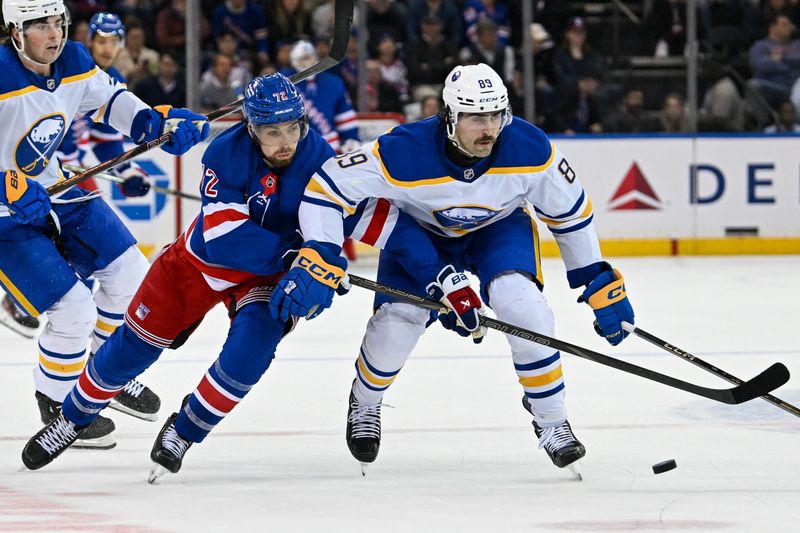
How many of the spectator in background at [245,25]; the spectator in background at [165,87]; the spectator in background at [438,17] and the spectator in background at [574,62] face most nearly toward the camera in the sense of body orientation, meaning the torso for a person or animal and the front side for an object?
4

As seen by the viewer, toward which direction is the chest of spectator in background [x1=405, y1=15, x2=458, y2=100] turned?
toward the camera

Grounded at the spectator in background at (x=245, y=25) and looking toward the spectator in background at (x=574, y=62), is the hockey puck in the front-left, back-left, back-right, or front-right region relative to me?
front-right

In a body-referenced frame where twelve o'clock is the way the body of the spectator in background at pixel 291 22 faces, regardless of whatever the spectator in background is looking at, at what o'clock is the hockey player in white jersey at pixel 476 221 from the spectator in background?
The hockey player in white jersey is roughly at 12 o'clock from the spectator in background.

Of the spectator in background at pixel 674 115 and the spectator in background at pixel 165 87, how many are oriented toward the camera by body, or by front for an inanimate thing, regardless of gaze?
2

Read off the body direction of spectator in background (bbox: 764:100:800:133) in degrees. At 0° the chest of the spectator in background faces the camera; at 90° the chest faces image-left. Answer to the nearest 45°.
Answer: approximately 0°

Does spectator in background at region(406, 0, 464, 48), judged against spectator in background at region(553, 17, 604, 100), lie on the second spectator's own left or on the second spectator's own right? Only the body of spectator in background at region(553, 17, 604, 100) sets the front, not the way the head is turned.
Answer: on the second spectator's own right

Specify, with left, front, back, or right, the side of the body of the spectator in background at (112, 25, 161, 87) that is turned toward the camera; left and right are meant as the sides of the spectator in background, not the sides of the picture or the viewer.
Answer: front

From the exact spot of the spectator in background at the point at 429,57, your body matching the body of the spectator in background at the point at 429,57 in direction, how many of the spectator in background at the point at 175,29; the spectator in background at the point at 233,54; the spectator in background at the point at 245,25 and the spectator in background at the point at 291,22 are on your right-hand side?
4

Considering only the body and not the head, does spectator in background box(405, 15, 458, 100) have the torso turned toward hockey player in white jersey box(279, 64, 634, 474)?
yes

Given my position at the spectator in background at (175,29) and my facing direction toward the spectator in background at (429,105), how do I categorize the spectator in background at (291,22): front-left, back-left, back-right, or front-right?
front-left

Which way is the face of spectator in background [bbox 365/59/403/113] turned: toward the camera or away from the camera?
toward the camera

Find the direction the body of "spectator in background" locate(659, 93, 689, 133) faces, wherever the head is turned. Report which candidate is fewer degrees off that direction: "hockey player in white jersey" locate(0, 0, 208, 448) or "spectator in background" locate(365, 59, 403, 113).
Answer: the hockey player in white jersey

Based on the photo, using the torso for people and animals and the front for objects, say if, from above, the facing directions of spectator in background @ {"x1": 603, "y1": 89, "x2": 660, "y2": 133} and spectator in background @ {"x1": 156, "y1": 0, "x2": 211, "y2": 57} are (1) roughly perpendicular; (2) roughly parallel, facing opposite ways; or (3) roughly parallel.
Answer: roughly parallel

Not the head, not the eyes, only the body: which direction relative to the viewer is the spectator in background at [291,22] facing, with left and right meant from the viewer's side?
facing the viewer

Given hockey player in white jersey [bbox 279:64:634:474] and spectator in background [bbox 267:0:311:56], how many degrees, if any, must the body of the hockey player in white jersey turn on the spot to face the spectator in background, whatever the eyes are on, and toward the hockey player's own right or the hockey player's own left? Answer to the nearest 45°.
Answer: approximately 180°

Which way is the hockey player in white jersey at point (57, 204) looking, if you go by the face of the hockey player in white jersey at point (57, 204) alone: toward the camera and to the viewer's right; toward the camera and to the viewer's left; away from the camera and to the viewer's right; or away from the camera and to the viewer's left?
toward the camera and to the viewer's right

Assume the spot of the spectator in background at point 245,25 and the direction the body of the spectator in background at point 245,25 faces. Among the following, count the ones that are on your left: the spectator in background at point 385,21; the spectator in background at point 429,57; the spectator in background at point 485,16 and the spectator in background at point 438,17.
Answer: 4

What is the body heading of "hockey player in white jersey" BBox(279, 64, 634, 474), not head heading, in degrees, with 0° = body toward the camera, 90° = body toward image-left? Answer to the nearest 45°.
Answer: approximately 0°

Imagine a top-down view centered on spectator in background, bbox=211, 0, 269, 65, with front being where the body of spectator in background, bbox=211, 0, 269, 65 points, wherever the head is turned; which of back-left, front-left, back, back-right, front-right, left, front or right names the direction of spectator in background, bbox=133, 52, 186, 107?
front-right

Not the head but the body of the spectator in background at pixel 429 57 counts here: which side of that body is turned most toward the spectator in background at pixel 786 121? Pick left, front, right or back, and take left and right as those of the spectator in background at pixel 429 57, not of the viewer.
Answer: left
